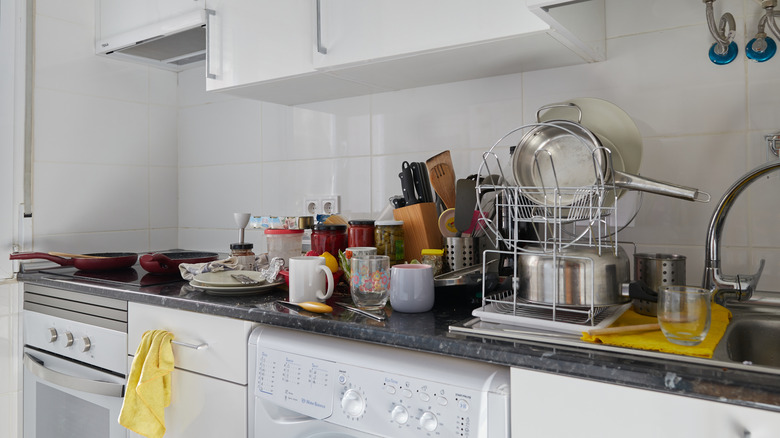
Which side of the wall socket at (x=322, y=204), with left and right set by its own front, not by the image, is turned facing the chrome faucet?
left

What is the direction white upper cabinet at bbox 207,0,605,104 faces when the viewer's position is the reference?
facing the viewer and to the left of the viewer

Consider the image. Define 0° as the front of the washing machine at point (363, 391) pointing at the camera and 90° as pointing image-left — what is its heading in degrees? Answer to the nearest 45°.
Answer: approximately 45°

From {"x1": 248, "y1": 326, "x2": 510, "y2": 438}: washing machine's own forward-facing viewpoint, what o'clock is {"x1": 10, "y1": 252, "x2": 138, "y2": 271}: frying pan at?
The frying pan is roughly at 3 o'clock from the washing machine.

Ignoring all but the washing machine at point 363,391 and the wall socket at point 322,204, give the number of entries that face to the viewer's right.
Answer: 0

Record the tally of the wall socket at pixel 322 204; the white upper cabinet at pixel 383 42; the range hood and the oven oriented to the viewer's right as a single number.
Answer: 0

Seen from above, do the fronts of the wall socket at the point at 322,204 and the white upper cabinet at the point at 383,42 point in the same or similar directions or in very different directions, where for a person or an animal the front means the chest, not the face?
same or similar directions

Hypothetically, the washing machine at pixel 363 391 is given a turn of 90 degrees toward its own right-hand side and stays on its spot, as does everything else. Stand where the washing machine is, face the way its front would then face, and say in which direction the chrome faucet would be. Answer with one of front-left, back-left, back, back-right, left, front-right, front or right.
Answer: back-right

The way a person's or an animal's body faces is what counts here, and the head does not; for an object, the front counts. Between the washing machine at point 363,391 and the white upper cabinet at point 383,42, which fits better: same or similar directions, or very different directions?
same or similar directions

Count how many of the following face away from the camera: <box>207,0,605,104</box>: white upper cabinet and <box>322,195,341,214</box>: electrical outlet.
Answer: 0

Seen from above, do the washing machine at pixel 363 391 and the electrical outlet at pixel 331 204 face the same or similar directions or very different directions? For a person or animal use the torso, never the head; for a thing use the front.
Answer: same or similar directions

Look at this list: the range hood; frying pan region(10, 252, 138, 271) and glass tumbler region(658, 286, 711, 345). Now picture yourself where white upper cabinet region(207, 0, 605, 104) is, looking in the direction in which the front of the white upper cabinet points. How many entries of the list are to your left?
1

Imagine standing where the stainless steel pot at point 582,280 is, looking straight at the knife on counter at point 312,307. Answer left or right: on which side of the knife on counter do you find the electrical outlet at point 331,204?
right
